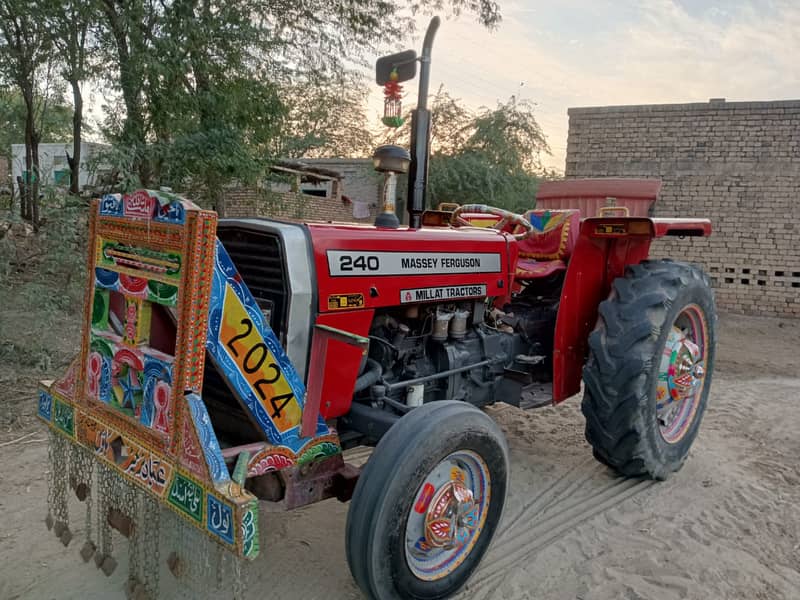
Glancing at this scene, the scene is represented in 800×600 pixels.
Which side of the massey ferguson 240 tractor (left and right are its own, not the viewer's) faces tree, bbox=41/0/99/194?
right

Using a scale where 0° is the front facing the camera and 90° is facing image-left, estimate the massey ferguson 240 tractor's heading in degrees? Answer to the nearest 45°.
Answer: approximately 45°

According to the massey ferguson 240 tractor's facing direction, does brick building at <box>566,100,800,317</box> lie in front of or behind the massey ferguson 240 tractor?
behind

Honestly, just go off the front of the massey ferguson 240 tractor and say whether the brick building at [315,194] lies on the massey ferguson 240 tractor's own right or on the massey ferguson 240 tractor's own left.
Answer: on the massey ferguson 240 tractor's own right

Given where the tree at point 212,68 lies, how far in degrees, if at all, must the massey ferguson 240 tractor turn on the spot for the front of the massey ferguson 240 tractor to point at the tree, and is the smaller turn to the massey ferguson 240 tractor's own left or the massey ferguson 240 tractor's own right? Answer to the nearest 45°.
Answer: approximately 135° to the massey ferguson 240 tractor's own right
